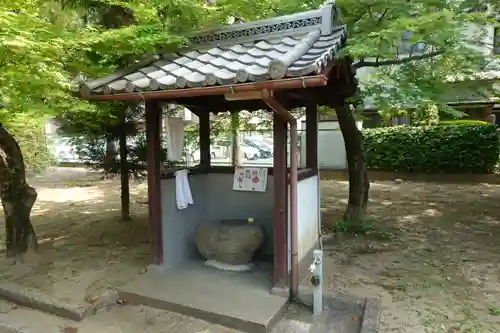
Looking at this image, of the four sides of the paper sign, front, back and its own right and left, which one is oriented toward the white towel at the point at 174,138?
right

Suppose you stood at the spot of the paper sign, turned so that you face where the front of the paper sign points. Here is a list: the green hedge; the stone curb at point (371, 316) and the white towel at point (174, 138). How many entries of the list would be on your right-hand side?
1

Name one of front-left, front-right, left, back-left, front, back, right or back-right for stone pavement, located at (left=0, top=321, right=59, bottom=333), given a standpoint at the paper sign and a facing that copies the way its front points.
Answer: front-right

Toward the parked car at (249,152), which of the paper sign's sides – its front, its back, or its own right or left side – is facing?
back

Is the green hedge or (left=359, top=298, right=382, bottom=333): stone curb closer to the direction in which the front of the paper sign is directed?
the stone curb

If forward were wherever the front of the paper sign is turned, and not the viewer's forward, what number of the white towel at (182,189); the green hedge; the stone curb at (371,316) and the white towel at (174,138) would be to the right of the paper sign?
2
